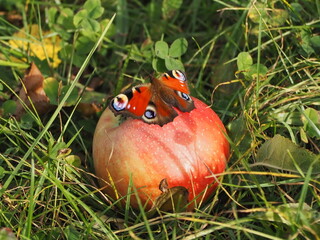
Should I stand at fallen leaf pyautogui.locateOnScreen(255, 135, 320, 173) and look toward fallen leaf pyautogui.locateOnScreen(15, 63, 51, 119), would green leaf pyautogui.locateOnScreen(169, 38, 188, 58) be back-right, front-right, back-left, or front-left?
front-right

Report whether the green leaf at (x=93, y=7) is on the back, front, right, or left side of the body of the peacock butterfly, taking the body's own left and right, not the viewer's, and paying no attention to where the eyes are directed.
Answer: front

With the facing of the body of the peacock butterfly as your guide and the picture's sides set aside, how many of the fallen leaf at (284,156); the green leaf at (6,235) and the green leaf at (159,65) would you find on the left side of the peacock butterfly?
1

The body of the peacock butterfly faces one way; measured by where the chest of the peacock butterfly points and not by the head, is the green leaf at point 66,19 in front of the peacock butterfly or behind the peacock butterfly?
in front

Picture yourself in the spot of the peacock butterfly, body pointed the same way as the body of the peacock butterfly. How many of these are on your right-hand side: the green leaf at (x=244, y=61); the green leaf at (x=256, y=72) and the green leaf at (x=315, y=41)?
3

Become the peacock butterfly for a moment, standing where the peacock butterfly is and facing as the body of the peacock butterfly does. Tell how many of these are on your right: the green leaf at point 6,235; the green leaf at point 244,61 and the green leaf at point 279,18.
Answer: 2

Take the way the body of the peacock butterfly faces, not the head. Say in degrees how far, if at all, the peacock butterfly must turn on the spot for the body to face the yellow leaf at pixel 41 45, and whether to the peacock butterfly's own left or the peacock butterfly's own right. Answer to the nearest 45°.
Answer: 0° — it already faces it

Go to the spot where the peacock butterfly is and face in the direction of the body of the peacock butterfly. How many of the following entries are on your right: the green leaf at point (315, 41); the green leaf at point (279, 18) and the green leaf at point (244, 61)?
3

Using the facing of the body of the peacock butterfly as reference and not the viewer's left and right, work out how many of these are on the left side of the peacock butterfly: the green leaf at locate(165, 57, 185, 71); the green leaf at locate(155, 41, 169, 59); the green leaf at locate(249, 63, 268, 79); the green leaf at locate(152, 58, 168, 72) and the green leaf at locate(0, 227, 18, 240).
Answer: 1

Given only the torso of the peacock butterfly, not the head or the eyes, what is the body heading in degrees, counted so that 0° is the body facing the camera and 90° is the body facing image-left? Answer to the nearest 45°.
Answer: approximately 135°

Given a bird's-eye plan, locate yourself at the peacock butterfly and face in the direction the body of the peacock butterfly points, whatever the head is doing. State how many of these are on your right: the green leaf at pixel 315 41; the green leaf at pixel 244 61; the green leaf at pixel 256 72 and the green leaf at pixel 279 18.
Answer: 4

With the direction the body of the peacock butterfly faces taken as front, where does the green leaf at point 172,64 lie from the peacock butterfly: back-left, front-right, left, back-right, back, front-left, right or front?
front-right

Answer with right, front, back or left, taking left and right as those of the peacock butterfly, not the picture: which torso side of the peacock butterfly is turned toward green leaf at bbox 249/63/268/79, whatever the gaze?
right
